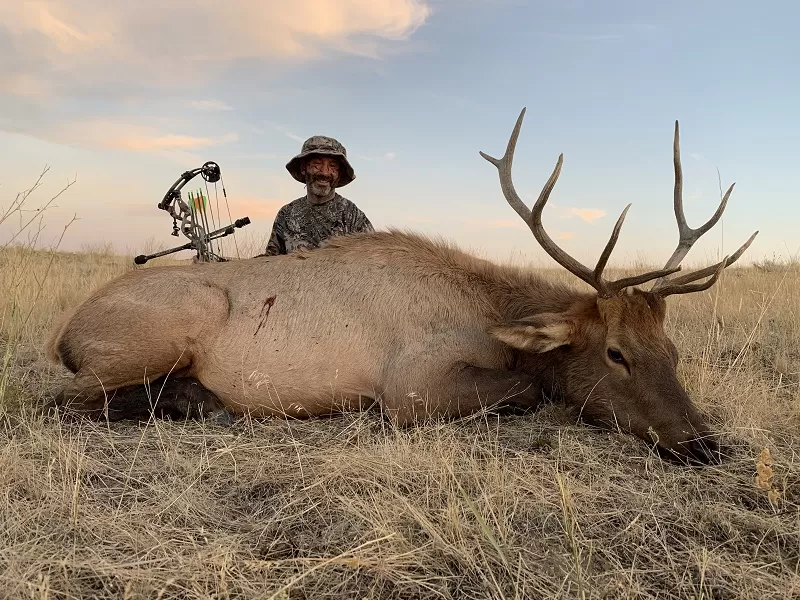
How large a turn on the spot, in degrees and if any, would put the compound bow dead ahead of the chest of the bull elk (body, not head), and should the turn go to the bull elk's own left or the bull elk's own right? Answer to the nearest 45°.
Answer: approximately 135° to the bull elk's own left

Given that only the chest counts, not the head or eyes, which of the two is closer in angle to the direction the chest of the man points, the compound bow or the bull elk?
the bull elk

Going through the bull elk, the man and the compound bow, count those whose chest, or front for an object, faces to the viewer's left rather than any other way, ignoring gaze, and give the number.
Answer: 1

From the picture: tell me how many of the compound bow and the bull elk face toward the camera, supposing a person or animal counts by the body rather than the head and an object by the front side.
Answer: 0

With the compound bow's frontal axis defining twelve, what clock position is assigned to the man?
The man is roughly at 7 o'clock from the compound bow.

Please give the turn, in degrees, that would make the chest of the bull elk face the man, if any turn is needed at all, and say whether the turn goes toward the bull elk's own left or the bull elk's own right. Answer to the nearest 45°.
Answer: approximately 90° to the bull elk's own left

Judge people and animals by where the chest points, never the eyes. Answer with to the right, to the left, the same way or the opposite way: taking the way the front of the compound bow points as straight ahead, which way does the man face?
to the left

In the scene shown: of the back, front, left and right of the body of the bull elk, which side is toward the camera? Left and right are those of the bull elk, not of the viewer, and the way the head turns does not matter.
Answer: right

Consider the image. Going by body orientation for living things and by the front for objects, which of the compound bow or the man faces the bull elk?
the man

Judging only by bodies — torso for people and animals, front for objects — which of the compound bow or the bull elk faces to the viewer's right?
the bull elk

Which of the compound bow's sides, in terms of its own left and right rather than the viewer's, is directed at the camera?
left

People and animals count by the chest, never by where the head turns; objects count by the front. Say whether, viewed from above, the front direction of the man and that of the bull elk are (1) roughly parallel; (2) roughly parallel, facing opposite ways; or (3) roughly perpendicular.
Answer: roughly perpendicular
